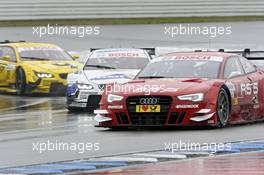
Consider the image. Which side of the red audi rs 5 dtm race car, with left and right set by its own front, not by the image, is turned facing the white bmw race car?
right

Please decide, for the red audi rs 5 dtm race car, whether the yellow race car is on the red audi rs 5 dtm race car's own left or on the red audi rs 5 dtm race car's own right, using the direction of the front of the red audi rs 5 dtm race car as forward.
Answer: on the red audi rs 5 dtm race car's own right

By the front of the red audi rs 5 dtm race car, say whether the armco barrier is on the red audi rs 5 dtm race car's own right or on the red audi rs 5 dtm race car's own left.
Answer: on the red audi rs 5 dtm race car's own right

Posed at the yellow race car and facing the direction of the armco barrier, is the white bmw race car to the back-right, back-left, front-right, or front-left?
back-right

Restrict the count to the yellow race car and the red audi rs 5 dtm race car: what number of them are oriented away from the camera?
0

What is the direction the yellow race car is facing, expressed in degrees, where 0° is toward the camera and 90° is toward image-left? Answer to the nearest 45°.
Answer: approximately 315°

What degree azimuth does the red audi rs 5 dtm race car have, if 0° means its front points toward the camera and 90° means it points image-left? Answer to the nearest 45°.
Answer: approximately 45°

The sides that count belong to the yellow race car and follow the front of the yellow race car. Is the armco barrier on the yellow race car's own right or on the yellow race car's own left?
on the yellow race car's own left

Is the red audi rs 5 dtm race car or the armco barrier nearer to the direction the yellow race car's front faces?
the red audi rs 5 dtm race car
